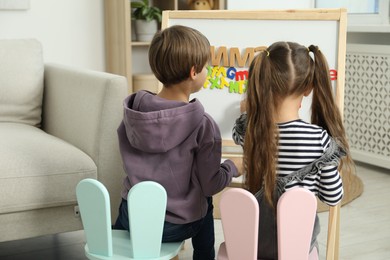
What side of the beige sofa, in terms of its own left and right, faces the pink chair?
front

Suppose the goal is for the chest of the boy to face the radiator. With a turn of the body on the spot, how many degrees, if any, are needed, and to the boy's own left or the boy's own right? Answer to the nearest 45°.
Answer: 0° — they already face it

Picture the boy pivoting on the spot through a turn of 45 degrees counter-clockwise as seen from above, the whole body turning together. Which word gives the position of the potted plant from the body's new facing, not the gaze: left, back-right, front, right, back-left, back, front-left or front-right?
front

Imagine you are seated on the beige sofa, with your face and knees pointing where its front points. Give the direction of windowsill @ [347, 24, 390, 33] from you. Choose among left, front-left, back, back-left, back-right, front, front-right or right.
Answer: left

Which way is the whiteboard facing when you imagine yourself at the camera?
facing the viewer

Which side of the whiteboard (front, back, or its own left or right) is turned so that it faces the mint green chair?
front

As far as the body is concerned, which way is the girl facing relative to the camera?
away from the camera

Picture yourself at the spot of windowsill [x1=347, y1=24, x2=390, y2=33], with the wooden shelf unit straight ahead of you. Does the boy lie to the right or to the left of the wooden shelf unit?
left

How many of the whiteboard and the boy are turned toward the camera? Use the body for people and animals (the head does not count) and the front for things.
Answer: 1

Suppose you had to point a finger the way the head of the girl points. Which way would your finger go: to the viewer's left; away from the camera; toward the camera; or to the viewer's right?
away from the camera

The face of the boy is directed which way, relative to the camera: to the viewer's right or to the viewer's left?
to the viewer's right

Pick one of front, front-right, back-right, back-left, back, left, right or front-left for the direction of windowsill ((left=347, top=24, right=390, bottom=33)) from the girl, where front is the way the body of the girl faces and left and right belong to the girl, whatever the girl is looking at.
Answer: front

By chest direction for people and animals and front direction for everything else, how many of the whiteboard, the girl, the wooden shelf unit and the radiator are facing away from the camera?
1

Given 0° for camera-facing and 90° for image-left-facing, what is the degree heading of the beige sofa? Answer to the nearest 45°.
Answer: approximately 315°

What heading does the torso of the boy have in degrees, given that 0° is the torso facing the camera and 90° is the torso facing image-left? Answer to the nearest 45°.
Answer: approximately 225°

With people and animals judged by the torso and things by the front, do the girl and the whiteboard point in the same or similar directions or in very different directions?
very different directions
